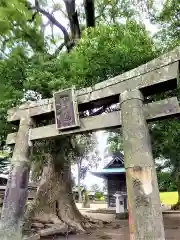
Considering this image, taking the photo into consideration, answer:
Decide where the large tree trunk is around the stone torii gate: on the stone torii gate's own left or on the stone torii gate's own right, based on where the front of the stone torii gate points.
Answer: on the stone torii gate's own right

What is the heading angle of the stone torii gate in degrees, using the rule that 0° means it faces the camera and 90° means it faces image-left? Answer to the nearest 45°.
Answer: approximately 45°
